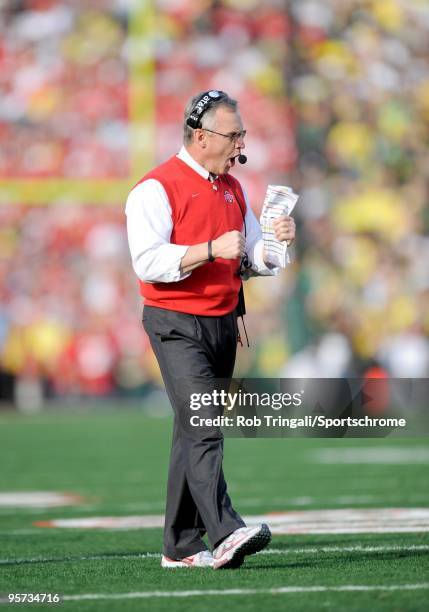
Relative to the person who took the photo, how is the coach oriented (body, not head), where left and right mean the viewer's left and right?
facing the viewer and to the right of the viewer
